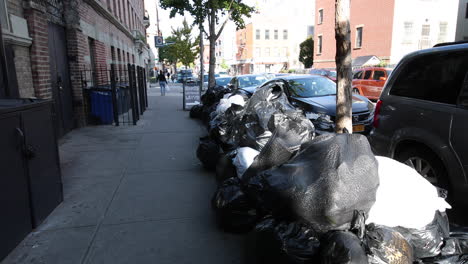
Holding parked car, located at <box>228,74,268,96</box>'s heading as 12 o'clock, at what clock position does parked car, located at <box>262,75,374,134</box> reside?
parked car, located at <box>262,75,374,134</box> is roughly at 1 o'clock from parked car, located at <box>228,74,268,96</box>.

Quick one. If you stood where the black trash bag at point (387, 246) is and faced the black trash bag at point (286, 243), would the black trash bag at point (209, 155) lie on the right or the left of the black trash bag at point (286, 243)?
right

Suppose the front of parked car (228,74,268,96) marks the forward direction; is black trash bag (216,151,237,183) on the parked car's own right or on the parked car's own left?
on the parked car's own right

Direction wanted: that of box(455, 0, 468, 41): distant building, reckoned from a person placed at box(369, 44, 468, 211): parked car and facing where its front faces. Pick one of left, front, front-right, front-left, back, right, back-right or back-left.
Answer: back-left

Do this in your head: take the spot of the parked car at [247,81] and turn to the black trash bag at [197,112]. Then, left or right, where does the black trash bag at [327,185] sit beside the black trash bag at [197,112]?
left

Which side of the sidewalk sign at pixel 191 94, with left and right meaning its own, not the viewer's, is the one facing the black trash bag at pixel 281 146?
front

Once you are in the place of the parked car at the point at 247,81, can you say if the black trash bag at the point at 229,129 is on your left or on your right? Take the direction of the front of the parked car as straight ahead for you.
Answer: on your right

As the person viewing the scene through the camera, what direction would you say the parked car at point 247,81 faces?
facing the viewer and to the right of the viewer

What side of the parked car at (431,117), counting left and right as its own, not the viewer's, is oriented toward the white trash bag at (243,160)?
right

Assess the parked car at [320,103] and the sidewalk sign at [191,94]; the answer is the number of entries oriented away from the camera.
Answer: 0

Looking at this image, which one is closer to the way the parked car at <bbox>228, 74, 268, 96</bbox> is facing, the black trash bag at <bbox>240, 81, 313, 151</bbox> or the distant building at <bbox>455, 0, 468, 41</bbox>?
the black trash bag

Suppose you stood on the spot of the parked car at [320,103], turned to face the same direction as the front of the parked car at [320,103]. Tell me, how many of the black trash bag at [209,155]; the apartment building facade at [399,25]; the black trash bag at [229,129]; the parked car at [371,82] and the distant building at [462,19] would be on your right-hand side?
2

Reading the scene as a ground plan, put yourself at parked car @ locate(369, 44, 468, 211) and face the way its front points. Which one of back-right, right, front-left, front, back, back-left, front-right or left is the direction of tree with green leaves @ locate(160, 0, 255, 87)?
back
